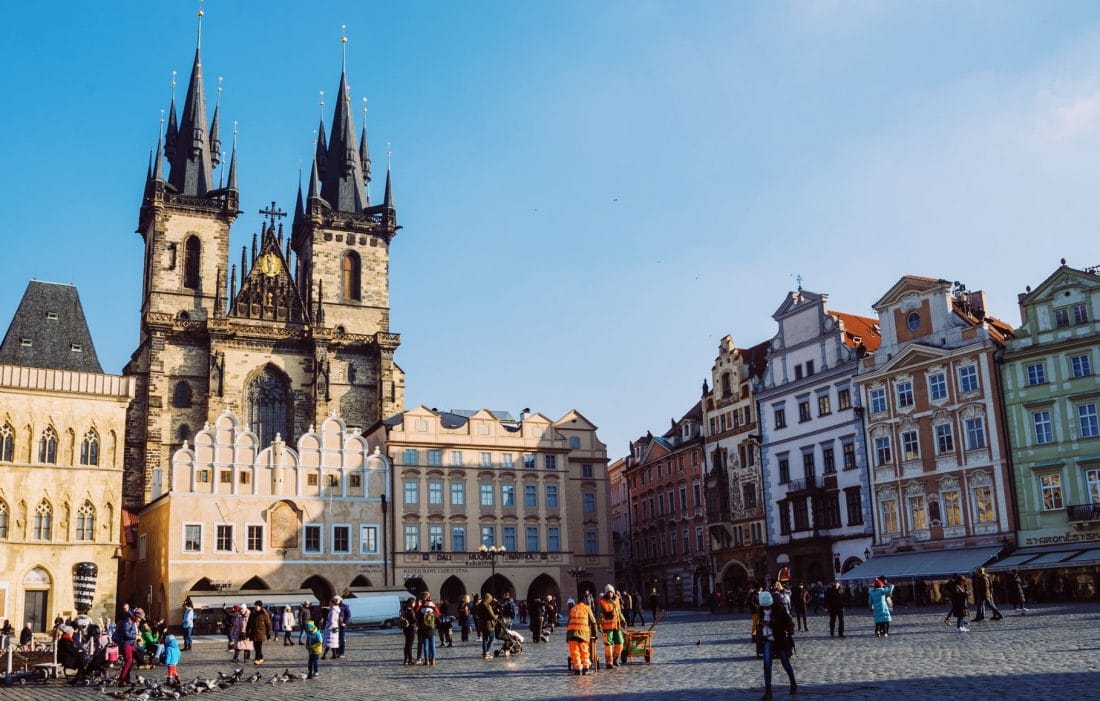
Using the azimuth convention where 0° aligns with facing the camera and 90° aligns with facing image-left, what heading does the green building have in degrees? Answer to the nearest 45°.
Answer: approximately 45°

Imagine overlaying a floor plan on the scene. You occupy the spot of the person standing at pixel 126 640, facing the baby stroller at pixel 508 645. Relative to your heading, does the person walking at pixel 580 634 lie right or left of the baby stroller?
right

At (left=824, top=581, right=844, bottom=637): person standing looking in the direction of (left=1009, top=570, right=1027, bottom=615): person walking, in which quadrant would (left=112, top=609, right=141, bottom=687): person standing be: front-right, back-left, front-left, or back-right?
back-left

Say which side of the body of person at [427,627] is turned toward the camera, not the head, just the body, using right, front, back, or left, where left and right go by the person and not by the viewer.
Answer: back

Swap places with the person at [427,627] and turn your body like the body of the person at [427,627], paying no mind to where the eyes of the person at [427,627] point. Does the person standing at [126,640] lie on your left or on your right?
on your left
